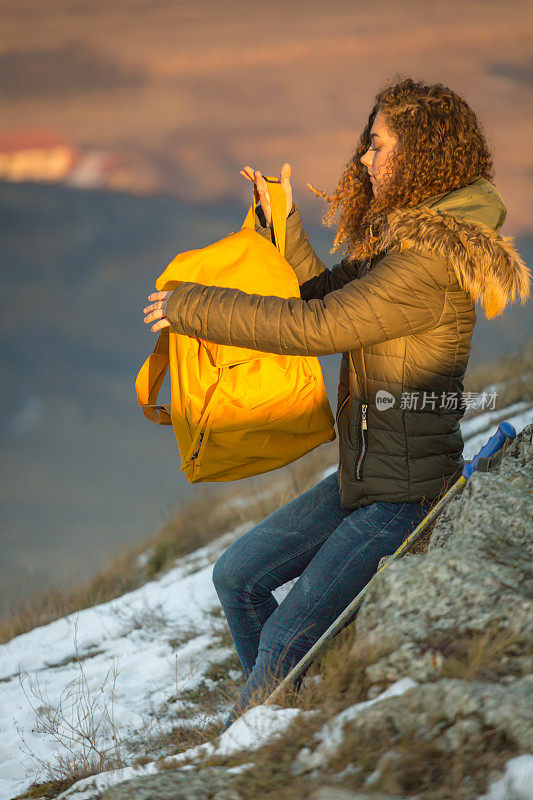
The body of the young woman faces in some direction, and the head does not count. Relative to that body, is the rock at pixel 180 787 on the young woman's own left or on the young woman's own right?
on the young woman's own left

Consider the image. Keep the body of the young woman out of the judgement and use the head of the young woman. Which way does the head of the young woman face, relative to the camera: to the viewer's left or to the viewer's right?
to the viewer's left

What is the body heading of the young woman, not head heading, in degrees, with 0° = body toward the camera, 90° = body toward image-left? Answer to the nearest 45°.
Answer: approximately 90°
